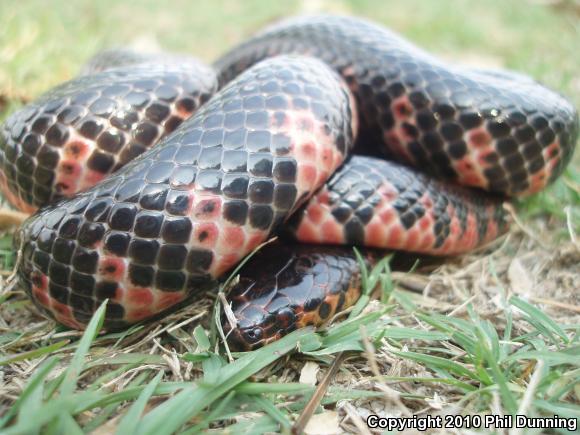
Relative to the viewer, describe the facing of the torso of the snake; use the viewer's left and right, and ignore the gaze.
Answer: facing the viewer and to the left of the viewer

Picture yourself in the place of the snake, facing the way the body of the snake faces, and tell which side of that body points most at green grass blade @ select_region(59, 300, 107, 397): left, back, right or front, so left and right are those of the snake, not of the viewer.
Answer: front

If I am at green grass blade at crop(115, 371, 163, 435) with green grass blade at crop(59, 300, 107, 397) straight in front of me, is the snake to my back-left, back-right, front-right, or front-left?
front-right

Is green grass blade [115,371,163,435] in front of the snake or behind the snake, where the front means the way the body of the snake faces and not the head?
in front
